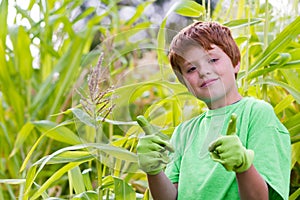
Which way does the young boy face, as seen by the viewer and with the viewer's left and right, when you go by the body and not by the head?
facing the viewer and to the left of the viewer
